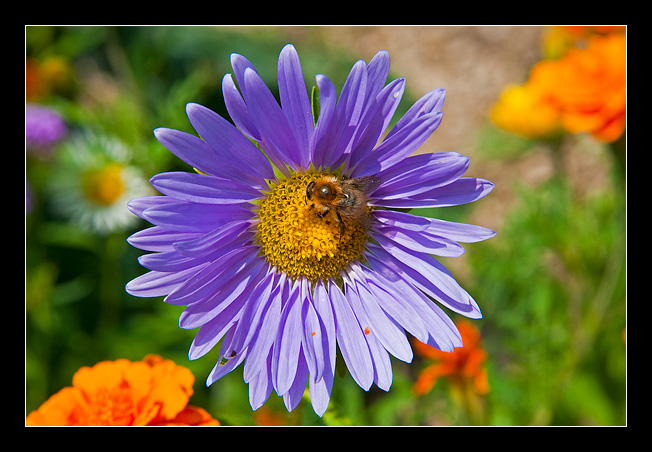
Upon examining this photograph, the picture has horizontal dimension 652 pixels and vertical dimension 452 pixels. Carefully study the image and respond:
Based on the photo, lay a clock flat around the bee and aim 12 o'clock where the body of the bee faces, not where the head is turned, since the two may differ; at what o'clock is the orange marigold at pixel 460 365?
The orange marigold is roughly at 4 o'clock from the bee.

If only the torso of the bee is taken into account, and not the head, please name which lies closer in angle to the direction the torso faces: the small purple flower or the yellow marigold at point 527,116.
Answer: the small purple flower

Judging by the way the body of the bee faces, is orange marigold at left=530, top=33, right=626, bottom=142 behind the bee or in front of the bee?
behind

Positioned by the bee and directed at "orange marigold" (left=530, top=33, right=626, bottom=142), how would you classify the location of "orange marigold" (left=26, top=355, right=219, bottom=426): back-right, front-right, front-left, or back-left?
back-left

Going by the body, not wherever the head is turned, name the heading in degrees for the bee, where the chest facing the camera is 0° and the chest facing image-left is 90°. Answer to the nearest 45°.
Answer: approximately 90°

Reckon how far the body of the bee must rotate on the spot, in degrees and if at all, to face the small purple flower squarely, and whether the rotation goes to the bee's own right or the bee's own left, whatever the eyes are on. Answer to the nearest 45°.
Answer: approximately 45° to the bee's own right

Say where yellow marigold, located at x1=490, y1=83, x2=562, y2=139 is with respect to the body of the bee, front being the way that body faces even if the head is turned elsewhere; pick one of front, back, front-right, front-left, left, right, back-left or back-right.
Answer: back-right

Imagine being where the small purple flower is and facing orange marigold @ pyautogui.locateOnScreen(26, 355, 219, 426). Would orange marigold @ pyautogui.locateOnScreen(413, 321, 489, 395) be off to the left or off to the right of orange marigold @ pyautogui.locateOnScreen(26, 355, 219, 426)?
left
